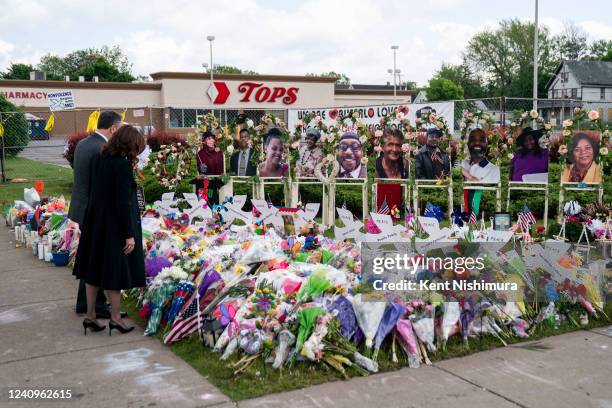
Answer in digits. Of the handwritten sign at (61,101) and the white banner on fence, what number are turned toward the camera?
2

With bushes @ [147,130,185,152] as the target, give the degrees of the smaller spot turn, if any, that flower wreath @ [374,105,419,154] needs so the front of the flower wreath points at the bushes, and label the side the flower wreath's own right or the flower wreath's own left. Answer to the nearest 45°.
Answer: approximately 135° to the flower wreath's own right

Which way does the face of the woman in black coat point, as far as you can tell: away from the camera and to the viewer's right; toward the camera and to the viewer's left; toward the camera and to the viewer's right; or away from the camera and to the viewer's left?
away from the camera and to the viewer's right

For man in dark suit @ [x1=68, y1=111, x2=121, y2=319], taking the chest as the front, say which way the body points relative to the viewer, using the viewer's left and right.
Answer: facing to the right of the viewer

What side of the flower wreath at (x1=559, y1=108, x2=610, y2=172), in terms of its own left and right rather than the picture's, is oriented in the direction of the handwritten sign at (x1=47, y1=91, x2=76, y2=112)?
right

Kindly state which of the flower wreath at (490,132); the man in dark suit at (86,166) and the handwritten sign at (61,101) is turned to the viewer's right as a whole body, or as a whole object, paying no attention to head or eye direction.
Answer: the man in dark suit

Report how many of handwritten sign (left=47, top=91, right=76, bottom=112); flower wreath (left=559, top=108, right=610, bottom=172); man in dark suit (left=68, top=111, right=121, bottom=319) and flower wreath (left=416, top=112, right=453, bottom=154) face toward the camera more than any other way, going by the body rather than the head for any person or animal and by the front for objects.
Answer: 3

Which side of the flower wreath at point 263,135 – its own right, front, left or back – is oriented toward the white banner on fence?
left
